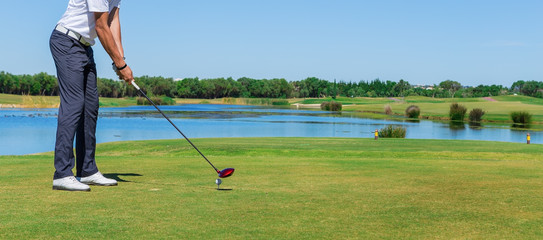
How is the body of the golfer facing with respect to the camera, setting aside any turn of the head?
to the viewer's right
